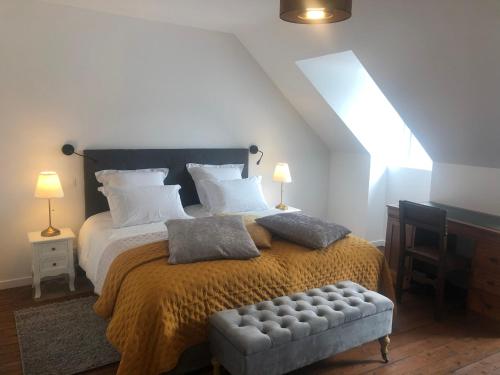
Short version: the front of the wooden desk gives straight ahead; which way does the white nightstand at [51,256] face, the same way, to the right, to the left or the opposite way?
to the left

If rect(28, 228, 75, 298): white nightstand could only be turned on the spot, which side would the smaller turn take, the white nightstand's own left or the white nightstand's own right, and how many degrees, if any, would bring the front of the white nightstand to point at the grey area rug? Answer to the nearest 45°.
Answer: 0° — it already faces it

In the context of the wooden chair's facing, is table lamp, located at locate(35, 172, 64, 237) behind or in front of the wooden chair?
behind

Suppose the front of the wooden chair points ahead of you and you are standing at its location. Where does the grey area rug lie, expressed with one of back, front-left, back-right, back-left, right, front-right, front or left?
back

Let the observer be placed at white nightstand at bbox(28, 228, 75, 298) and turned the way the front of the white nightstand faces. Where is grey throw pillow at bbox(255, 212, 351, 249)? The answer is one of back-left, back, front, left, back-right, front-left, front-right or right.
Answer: front-left

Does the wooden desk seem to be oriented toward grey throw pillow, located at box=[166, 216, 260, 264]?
yes

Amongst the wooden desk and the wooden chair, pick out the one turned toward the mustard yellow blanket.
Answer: the wooden desk

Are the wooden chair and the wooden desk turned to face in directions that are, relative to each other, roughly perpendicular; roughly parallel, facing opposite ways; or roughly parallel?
roughly parallel, facing opposite ways

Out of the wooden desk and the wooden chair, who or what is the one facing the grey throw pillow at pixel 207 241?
the wooden desk

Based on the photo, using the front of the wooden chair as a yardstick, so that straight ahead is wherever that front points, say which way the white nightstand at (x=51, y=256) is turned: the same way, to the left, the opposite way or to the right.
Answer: to the right

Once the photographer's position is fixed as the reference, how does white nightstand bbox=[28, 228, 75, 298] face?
facing the viewer

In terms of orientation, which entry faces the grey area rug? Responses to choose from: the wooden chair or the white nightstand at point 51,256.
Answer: the white nightstand

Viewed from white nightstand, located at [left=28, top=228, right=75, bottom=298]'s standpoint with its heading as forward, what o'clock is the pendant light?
The pendant light is roughly at 11 o'clock from the white nightstand.

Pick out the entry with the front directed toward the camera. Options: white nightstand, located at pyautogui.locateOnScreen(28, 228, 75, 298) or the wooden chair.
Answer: the white nightstand

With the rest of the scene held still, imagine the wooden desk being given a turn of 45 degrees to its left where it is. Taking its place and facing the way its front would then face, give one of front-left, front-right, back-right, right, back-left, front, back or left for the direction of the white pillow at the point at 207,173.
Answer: right

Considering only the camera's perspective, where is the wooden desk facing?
facing the viewer and to the left of the viewer

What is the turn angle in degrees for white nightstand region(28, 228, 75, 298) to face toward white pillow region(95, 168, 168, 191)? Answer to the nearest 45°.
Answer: approximately 90° to its left

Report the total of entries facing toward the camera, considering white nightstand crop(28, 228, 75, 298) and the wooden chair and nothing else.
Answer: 1

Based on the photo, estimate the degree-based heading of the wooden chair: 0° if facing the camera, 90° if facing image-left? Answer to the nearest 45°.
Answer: approximately 225°

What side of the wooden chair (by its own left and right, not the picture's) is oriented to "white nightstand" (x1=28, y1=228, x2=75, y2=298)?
back

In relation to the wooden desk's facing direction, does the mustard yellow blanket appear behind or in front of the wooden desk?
in front
